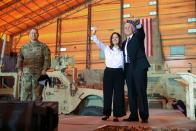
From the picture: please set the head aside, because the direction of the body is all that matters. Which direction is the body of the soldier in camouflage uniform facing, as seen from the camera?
toward the camera

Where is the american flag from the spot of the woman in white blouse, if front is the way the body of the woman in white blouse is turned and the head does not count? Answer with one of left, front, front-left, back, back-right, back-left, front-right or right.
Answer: back

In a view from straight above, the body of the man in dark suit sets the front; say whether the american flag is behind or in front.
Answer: behind

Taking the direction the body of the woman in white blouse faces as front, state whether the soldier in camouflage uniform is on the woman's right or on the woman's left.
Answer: on the woman's right

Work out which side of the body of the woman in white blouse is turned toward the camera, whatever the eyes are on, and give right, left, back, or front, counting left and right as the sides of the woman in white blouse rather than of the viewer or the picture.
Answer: front

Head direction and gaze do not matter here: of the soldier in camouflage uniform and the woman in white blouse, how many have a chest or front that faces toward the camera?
2

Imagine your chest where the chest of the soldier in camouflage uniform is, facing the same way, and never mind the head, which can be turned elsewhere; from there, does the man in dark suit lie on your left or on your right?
on your left

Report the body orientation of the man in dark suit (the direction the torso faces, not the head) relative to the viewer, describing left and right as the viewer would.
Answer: facing the viewer and to the left of the viewer
